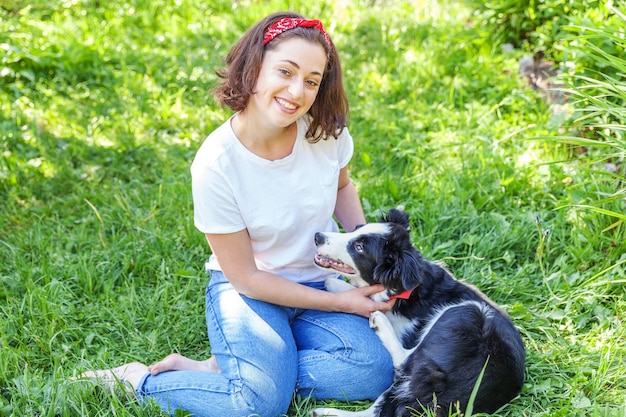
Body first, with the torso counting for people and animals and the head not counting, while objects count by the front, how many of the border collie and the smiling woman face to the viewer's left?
1

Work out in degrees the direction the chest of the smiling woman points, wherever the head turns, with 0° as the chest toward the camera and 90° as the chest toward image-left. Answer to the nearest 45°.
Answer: approximately 315°

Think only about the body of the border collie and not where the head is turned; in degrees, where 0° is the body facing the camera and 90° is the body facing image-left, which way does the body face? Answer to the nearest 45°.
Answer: approximately 90°
